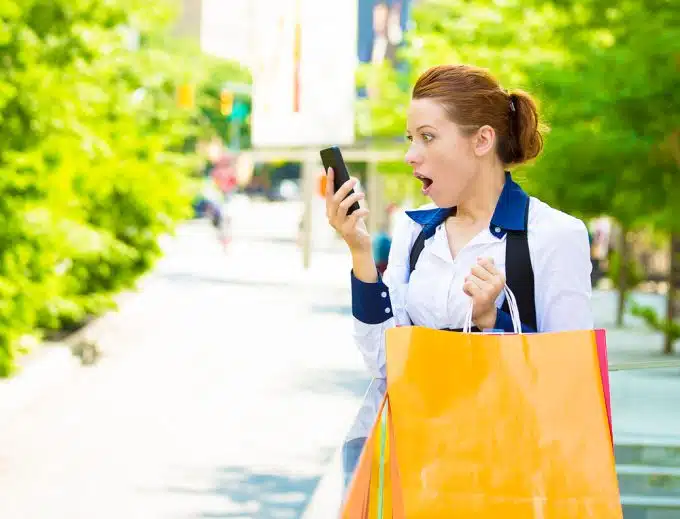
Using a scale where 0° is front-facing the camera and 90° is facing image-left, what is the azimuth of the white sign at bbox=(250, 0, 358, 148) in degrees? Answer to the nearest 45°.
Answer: approximately 0°

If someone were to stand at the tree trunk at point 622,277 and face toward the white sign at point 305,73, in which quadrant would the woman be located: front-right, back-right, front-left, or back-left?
back-left

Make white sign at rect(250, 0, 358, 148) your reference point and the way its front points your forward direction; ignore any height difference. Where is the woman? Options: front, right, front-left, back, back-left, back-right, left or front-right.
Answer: front

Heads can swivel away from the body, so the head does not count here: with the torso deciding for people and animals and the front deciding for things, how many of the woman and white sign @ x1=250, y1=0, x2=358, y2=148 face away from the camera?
0

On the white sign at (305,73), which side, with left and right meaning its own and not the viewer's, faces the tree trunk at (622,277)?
front

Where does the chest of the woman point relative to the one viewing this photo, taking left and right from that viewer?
facing the viewer and to the left of the viewer

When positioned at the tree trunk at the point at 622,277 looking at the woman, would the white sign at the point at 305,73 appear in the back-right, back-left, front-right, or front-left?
back-right

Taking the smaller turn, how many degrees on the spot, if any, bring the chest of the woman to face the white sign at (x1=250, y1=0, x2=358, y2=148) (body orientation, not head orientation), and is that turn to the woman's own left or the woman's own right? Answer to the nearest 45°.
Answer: approximately 135° to the woman's own right

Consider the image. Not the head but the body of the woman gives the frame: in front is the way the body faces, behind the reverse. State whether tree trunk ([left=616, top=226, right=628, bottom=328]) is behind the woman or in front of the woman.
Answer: behind
